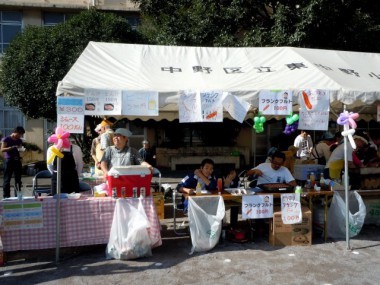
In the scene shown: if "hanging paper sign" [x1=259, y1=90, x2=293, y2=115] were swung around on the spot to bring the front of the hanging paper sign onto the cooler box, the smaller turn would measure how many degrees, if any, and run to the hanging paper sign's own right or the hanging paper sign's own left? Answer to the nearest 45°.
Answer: approximately 45° to the hanging paper sign's own right

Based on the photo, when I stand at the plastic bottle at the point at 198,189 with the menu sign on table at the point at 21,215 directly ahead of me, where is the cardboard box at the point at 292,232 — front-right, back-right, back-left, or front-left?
back-left

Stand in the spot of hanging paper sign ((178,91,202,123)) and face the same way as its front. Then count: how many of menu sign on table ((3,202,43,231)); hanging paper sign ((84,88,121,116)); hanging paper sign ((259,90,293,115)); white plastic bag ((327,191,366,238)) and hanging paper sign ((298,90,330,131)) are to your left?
3

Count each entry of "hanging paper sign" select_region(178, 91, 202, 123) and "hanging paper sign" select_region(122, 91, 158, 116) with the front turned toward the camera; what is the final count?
2

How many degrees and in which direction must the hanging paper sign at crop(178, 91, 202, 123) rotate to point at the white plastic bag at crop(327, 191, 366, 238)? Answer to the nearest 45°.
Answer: approximately 90° to its left

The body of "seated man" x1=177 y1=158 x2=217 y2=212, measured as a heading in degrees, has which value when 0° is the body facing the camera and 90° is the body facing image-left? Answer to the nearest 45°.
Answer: approximately 0°

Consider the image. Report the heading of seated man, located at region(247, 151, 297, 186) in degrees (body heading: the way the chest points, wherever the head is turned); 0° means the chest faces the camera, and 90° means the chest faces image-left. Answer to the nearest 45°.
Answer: approximately 0°
